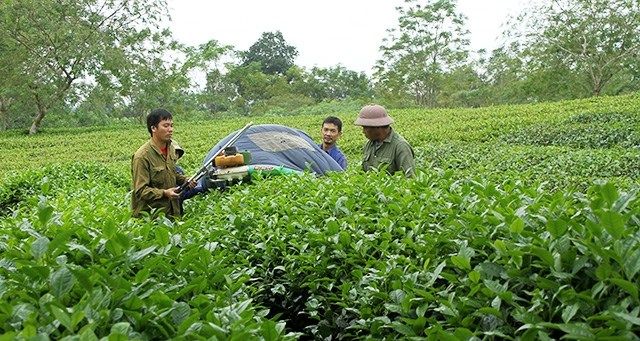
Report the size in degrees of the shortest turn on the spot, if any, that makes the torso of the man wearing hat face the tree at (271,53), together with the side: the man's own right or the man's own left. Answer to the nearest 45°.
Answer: approximately 135° to the man's own right

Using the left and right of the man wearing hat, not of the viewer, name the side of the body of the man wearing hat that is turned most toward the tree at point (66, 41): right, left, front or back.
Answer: right

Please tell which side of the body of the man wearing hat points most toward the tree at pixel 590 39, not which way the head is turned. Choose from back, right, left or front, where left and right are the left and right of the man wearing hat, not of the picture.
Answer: back

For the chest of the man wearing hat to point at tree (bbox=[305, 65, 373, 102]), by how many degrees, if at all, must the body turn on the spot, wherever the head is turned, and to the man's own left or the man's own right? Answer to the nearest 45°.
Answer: approximately 135° to the man's own right

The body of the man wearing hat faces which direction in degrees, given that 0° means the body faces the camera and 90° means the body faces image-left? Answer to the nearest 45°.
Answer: approximately 45°

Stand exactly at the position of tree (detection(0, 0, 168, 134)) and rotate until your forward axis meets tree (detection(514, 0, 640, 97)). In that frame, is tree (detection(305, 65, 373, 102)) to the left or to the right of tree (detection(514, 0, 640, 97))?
left
